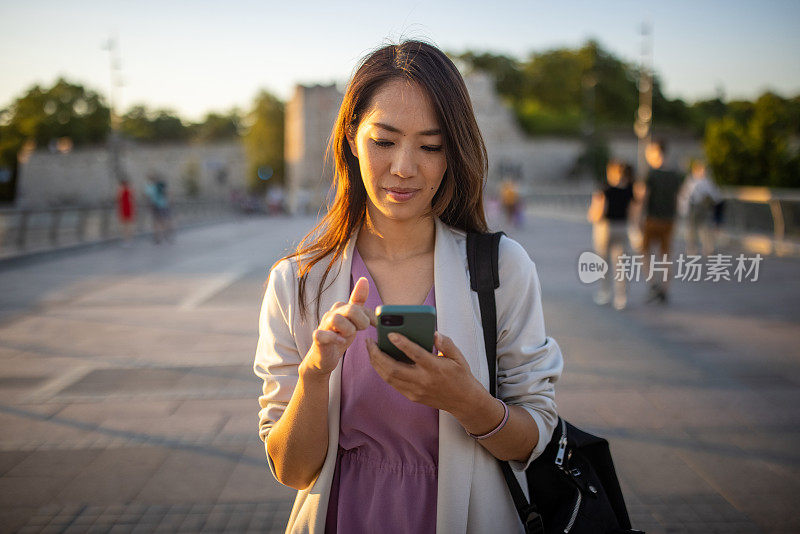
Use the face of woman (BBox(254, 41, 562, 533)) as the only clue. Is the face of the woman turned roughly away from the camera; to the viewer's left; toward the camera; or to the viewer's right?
toward the camera

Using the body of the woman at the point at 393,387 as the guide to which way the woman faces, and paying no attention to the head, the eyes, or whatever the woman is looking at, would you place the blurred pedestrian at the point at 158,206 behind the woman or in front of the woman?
behind

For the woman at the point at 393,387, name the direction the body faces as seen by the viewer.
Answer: toward the camera

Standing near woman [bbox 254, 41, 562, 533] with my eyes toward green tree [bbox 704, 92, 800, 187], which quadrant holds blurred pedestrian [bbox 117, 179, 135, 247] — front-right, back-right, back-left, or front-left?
front-left
